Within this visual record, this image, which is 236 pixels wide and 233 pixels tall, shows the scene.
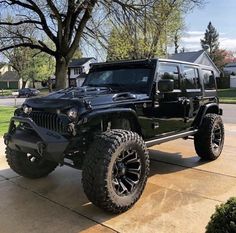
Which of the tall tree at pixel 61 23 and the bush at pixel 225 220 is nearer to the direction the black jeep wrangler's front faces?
the bush

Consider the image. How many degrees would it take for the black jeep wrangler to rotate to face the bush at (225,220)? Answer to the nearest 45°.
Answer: approximately 45° to its left

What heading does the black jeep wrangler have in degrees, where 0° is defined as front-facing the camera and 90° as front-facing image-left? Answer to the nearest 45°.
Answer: approximately 45°

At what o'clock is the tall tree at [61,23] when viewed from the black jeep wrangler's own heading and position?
The tall tree is roughly at 4 o'clock from the black jeep wrangler.
